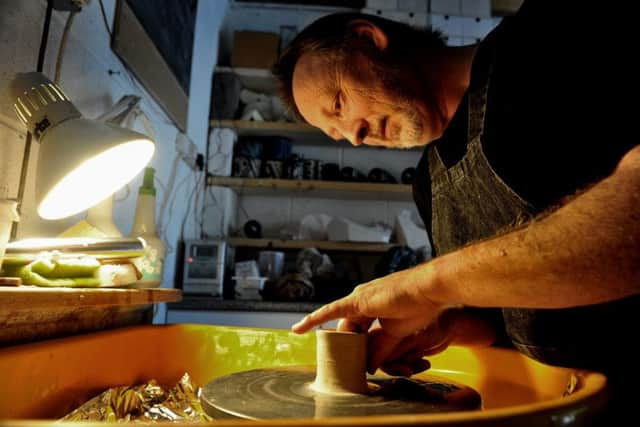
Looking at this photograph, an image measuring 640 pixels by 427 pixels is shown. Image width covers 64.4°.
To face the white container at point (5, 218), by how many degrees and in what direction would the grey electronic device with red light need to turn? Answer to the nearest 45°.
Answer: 0° — it already faces it

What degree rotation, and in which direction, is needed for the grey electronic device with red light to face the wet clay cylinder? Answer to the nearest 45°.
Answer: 0° — it already faces it

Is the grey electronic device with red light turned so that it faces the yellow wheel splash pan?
yes

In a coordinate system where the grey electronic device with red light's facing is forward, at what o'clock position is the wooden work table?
The wooden work table is roughly at 12 o'clock from the grey electronic device with red light.

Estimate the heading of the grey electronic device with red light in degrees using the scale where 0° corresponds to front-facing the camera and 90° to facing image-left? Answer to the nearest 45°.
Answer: approximately 0°
